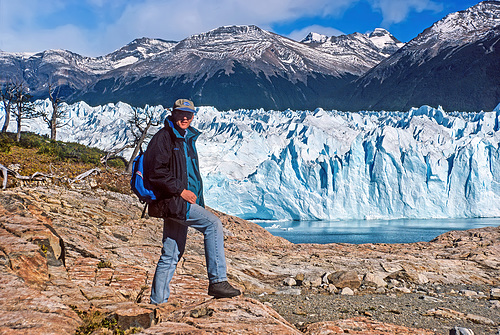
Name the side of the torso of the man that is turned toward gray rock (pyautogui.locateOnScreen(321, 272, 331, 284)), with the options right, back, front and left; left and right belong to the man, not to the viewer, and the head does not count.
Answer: left

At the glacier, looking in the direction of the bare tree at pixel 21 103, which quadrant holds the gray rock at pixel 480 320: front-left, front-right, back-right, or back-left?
front-left

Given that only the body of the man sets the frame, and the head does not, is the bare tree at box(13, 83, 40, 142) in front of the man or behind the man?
behind

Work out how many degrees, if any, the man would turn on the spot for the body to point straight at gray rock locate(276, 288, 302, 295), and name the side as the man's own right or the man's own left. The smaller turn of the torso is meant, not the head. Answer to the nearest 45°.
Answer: approximately 90° to the man's own left

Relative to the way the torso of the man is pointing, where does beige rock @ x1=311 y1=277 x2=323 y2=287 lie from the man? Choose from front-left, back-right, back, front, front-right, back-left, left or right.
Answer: left

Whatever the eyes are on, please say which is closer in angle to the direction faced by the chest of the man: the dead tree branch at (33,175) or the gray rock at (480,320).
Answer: the gray rock

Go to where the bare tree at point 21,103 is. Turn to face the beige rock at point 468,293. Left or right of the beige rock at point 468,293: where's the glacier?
left

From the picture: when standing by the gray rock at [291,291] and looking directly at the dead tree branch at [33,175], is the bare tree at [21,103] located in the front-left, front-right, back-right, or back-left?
front-right

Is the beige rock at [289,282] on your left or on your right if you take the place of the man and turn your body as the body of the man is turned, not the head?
on your left

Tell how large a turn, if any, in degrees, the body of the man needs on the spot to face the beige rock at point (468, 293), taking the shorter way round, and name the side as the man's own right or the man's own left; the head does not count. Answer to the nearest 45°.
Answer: approximately 90° to the man's own left

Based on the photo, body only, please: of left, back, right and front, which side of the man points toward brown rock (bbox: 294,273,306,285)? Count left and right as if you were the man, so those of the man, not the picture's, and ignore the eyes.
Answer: left

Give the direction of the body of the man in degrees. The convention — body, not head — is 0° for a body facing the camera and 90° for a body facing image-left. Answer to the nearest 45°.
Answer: approximately 315°

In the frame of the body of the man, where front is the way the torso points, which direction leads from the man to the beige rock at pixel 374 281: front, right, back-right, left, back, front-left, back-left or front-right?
left

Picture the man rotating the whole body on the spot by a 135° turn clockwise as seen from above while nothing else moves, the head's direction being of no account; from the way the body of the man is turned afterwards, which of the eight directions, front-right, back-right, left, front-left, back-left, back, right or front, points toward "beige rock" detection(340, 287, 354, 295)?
back-right

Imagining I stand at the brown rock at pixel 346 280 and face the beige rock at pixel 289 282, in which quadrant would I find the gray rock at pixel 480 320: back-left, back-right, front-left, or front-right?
back-left

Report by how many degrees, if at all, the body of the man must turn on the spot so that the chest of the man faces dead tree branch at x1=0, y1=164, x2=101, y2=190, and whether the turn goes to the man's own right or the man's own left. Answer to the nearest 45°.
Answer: approximately 180°
